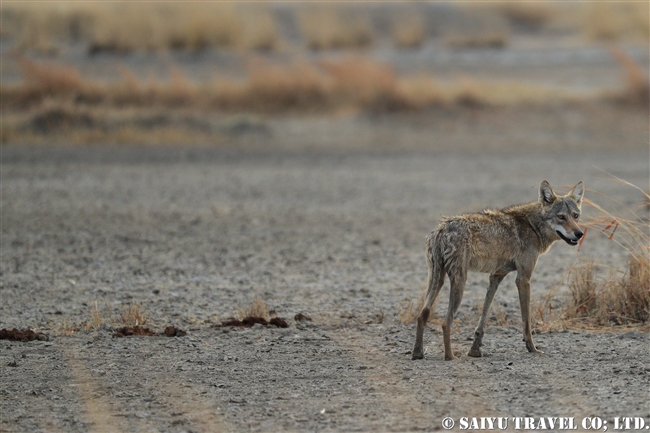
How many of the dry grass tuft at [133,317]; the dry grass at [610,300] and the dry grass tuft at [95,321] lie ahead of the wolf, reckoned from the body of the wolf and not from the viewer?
1

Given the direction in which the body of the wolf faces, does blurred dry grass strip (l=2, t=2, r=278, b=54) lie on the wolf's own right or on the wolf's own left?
on the wolf's own left

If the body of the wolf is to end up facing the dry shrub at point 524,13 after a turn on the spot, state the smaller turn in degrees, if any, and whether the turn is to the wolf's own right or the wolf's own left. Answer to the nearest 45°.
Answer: approximately 45° to the wolf's own left

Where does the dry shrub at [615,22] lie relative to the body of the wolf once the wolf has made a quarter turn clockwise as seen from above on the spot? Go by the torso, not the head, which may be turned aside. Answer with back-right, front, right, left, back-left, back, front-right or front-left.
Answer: back-left

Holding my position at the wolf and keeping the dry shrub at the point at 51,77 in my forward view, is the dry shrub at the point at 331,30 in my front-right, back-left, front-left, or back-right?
front-right

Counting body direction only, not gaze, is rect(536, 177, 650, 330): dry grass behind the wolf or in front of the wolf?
in front

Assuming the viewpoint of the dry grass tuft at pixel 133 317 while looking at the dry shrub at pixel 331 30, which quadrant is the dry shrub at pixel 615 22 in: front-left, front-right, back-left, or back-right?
front-right

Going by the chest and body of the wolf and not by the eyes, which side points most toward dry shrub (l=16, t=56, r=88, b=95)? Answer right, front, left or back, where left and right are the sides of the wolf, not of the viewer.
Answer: left

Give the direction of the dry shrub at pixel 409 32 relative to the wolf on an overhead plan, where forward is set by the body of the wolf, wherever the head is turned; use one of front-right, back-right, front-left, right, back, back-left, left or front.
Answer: front-left

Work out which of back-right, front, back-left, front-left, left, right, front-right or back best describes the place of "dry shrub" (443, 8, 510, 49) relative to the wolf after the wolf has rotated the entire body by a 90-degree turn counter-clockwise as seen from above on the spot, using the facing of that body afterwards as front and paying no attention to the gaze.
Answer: front-right

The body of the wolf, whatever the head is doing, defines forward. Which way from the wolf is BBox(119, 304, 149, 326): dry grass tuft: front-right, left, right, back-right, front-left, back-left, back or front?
back-left

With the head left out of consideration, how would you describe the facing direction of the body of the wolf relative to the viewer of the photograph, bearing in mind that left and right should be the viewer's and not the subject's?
facing away from the viewer and to the right of the viewer

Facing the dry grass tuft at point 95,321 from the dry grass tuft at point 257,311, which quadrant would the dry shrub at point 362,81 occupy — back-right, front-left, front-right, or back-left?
back-right

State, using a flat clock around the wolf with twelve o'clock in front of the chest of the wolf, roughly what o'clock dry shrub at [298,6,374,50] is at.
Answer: The dry shrub is roughly at 10 o'clock from the wolf.
